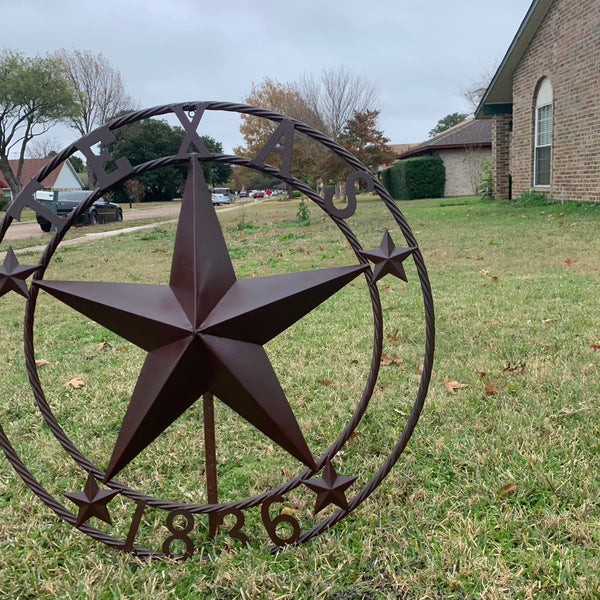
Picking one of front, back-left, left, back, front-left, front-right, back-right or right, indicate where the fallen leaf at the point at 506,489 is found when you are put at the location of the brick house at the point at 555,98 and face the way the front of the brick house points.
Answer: front-left

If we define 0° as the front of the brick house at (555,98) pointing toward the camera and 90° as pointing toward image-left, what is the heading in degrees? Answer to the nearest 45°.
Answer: approximately 45°

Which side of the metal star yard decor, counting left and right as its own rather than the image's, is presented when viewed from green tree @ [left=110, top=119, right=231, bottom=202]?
back

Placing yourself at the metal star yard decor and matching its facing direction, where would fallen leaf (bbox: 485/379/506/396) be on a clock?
The fallen leaf is roughly at 8 o'clock from the metal star yard decor.

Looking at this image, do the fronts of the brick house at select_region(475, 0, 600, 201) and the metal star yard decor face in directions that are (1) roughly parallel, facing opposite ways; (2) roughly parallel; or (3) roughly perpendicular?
roughly perpendicular

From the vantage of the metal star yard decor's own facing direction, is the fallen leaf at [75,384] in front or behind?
behind

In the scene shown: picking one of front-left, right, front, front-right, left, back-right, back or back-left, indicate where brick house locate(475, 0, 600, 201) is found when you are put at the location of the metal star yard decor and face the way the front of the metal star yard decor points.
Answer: back-left

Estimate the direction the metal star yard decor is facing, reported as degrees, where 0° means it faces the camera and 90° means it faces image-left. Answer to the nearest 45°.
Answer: approximately 0°

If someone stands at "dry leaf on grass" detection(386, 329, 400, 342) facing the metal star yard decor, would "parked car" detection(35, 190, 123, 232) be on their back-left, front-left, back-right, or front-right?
back-right

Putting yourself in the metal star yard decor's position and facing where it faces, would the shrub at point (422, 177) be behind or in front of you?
behind

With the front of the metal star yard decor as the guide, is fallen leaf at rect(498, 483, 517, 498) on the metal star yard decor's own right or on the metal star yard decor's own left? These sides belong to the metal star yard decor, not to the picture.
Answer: on the metal star yard decor's own left

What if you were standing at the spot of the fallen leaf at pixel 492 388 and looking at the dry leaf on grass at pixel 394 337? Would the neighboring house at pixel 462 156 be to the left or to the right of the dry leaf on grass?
right
